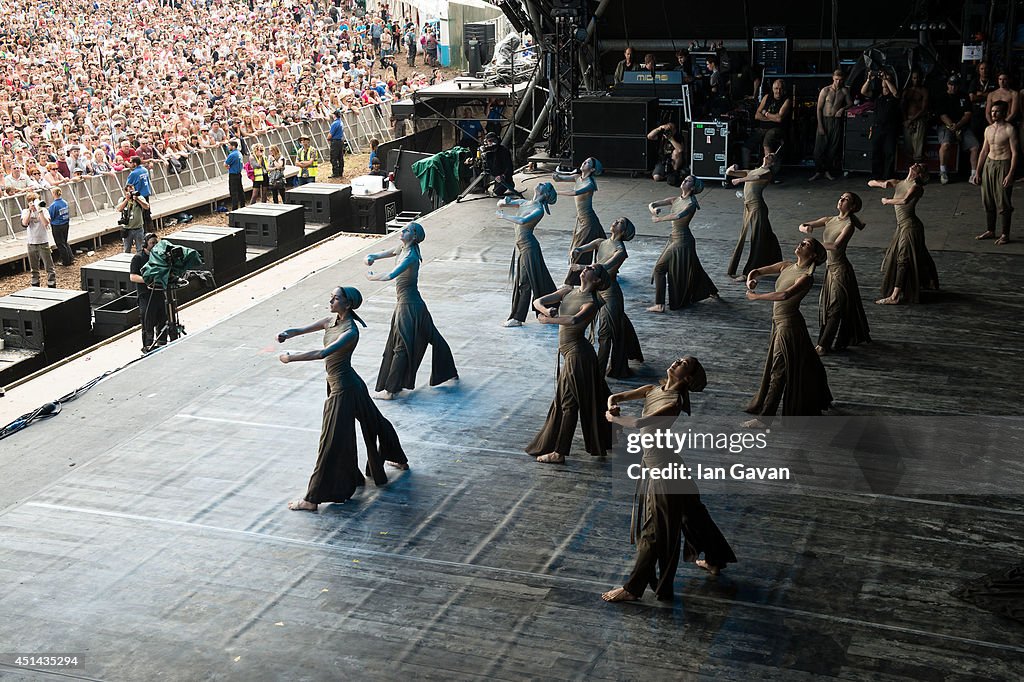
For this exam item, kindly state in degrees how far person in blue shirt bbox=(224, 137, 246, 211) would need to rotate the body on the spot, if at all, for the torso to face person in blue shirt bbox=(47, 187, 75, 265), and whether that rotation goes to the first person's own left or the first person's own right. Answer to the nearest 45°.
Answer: approximately 90° to the first person's own left

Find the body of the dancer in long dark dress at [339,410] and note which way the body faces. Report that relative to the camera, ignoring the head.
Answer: to the viewer's left

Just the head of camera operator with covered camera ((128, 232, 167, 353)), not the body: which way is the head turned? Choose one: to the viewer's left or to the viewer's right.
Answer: to the viewer's right

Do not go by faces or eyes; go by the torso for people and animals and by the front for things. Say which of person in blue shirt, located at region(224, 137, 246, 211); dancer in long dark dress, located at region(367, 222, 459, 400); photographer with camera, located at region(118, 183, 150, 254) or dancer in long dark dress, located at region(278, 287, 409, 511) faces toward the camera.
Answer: the photographer with camera

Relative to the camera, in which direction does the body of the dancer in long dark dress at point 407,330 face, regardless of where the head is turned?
to the viewer's left

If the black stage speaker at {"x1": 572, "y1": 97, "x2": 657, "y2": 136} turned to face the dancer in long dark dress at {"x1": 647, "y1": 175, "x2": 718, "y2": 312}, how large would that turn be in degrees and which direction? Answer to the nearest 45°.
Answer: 0° — it already faces them

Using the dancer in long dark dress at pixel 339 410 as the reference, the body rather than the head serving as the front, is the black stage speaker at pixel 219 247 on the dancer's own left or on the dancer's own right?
on the dancer's own right

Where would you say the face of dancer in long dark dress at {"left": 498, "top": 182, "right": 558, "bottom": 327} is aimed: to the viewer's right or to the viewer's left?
to the viewer's left

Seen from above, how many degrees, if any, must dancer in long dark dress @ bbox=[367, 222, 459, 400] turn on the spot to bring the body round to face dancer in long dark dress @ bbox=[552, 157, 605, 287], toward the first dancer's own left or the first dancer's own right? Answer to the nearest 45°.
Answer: approximately 135° to the first dancer's own right

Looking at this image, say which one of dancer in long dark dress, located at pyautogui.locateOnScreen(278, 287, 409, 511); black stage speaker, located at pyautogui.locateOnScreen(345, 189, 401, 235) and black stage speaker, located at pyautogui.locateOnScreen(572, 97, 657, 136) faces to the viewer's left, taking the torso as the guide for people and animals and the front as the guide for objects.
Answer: the dancer in long dark dress

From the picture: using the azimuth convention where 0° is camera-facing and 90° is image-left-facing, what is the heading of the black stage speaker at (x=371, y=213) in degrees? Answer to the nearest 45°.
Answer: approximately 315°

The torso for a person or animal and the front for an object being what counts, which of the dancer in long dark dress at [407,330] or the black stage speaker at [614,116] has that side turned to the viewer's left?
the dancer in long dark dress
